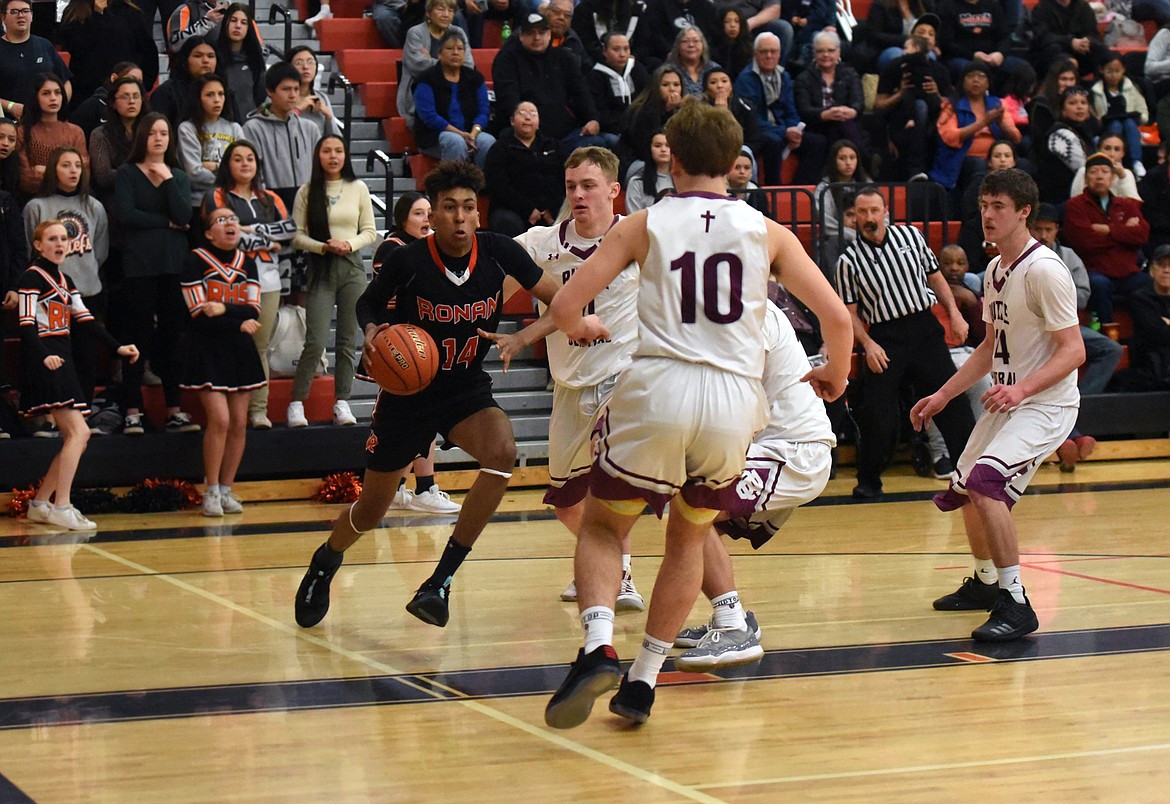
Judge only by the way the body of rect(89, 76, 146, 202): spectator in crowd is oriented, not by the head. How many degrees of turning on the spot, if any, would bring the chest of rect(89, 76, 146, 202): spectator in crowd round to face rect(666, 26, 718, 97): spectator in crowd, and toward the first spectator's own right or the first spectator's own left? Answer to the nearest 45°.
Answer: approximately 45° to the first spectator's own left

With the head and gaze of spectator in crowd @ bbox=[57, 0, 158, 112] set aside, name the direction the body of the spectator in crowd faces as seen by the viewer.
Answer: toward the camera

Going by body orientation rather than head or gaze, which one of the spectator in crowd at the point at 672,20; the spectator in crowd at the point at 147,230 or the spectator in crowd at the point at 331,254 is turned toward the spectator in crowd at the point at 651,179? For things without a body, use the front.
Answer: the spectator in crowd at the point at 672,20

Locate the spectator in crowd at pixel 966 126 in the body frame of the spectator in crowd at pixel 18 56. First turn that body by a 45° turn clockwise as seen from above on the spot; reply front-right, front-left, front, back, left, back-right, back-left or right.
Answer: back-left

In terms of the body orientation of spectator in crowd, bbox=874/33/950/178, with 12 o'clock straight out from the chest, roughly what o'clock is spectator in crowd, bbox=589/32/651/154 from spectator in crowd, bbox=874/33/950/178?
spectator in crowd, bbox=589/32/651/154 is roughly at 2 o'clock from spectator in crowd, bbox=874/33/950/178.

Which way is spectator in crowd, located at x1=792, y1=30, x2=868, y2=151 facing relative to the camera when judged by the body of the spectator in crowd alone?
toward the camera

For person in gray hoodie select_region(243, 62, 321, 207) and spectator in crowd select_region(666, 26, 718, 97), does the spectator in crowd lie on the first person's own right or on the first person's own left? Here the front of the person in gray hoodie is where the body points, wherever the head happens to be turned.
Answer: on the first person's own left

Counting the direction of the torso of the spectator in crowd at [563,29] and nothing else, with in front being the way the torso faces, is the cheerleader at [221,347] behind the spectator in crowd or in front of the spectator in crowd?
in front

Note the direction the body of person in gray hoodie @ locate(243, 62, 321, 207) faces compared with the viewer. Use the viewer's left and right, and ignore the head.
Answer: facing the viewer and to the right of the viewer

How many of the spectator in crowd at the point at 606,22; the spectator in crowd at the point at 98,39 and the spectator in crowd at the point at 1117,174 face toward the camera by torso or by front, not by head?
3

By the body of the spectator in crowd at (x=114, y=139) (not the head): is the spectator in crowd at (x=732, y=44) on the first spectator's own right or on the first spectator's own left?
on the first spectator's own left

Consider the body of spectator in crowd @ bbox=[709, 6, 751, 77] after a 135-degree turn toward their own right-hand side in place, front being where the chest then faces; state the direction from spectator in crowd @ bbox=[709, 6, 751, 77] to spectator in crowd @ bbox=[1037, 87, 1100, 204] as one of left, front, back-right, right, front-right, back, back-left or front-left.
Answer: back-right

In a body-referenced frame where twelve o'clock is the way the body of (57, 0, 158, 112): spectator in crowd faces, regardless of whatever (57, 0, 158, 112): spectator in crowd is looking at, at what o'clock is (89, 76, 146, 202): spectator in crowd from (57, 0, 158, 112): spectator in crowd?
(89, 76, 146, 202): spectator in crowd is roughly at 12 o'clock from (57, 0, 158, 112): spectator in crowd.
